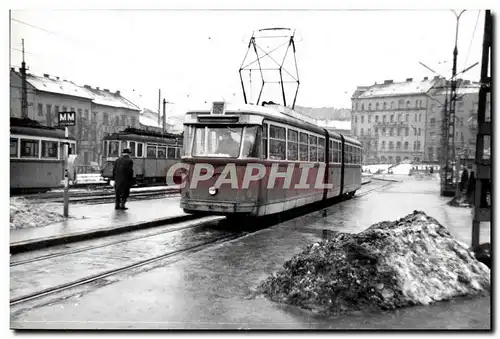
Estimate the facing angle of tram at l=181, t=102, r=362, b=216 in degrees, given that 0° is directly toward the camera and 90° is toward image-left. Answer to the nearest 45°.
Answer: approximately 45°

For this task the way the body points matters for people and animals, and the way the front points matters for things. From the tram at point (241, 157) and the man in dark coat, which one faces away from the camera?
the man in dark coat

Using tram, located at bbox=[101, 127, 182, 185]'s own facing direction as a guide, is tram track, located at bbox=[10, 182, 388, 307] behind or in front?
in front

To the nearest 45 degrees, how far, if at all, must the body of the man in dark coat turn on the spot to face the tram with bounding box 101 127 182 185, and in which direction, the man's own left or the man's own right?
0° — they already face it

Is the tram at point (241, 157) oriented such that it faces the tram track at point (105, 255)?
yes

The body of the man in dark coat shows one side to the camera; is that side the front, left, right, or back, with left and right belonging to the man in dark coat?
back

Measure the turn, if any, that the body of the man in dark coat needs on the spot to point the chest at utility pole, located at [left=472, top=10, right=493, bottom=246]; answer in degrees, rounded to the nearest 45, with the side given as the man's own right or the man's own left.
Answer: approximately 135° to the man's own right
